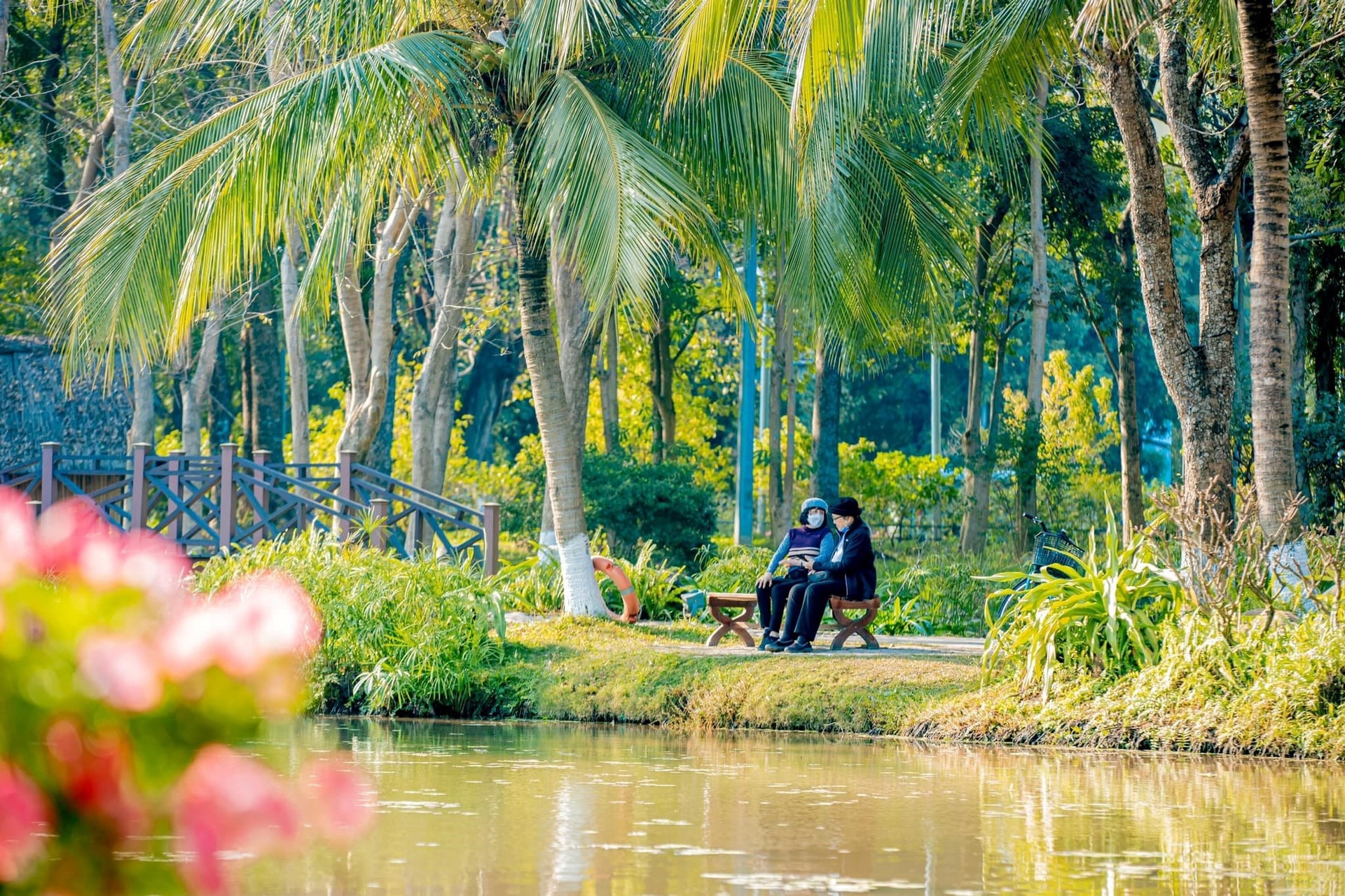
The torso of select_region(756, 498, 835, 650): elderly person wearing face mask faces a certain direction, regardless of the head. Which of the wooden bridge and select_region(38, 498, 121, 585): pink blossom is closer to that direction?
the pink blossom

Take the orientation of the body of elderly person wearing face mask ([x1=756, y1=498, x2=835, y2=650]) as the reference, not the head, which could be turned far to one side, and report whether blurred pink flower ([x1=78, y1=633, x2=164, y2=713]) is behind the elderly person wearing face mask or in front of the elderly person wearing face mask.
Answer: in front

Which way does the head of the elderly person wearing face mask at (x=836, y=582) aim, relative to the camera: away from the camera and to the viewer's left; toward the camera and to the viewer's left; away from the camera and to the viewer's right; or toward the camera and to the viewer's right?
toward the camera and to the viewer's left

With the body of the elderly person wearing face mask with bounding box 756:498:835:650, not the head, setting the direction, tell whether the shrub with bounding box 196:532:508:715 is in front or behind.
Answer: in front

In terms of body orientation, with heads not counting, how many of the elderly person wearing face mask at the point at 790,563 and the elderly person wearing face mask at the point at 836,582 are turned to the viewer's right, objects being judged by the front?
0

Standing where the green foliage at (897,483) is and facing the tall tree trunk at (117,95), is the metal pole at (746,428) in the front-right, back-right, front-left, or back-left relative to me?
front-left

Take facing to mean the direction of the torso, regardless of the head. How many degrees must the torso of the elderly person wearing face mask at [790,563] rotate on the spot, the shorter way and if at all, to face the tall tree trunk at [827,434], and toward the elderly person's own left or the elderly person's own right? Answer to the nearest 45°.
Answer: approximately 135° to the elderly person's own right

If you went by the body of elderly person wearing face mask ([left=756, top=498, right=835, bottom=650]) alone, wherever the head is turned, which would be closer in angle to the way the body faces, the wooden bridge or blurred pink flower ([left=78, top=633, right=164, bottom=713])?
the blurred pink flower

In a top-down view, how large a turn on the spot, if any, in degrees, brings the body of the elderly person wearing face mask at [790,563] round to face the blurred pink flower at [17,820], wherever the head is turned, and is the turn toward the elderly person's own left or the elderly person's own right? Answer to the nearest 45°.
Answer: approximately 45° to the elderly person's own left

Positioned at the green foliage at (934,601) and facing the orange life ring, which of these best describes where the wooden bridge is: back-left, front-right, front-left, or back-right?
front-right

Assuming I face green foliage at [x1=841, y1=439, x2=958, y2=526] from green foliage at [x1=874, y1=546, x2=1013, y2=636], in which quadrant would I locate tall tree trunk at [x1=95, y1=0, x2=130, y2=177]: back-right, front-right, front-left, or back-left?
front-left

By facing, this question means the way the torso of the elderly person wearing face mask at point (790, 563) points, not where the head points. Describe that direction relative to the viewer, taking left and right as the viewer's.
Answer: facing the viewer and to the left of the viewer
